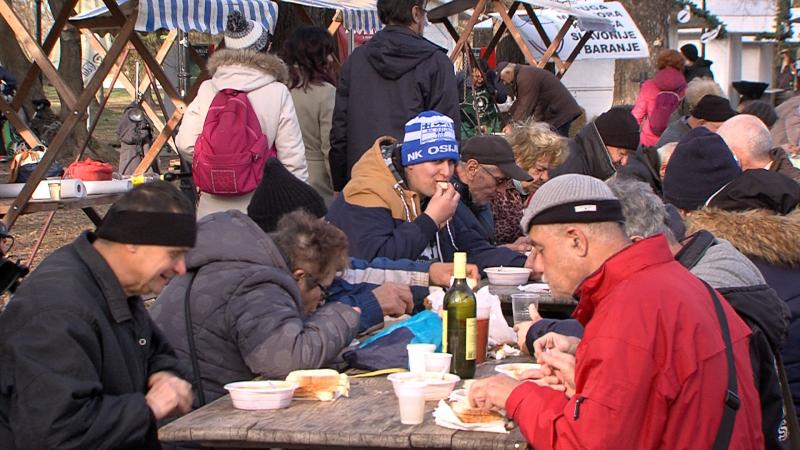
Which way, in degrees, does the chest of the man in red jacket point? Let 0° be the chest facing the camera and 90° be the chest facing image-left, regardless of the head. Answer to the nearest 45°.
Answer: approximately 90°

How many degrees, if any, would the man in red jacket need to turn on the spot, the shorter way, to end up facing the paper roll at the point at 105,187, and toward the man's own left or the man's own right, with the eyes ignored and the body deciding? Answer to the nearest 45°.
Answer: approximately 45° to the man's own right

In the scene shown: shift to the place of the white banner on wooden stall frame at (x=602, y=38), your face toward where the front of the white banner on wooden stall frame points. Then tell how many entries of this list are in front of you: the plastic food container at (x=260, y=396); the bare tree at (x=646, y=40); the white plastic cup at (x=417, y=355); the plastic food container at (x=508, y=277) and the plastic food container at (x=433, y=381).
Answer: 4

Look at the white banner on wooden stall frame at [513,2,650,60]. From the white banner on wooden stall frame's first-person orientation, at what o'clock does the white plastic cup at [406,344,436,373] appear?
The white plastic cup is roughly at 12 o'clock from the white banner on wooden stall frame.

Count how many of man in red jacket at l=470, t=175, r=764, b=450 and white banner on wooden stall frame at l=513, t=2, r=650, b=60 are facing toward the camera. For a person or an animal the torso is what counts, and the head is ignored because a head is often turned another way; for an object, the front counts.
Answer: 1

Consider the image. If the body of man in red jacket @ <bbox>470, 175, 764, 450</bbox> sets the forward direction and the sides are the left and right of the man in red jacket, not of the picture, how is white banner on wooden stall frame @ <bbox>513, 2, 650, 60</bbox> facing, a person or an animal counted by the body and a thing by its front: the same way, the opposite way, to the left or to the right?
to the left

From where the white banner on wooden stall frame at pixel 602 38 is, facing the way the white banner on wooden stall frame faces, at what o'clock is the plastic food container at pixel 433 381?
The plastic food container is roughly at 12 o'clock from the white banner on wooden stall frame.

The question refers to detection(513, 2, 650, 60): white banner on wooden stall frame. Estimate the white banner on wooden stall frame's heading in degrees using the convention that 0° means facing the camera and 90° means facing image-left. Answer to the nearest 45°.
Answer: approximately 0°

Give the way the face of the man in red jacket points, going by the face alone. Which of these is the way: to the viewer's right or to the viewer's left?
to the viewer's left

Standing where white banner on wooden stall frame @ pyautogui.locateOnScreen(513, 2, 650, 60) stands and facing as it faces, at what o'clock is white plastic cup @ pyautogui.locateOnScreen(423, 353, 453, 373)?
The white plastic cup is roughly at 12 o'clock from the white banner on wooden stall frame.
